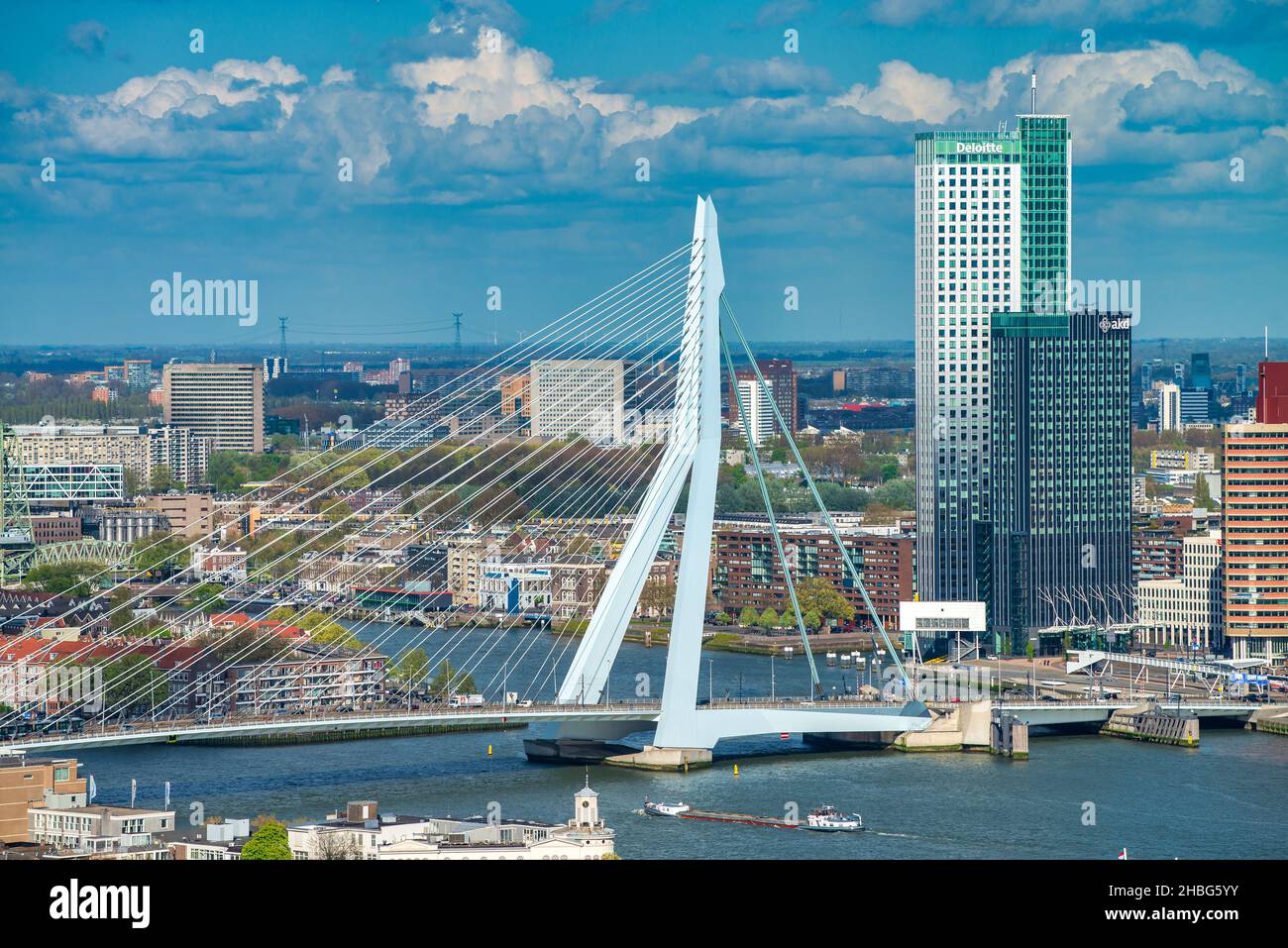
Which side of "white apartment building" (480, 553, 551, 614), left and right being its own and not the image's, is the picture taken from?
front

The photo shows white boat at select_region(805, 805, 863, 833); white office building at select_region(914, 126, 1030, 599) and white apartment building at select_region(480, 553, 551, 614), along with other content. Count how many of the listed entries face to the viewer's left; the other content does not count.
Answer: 1

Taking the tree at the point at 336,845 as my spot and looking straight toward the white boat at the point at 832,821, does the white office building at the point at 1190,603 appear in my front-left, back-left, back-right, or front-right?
front-left

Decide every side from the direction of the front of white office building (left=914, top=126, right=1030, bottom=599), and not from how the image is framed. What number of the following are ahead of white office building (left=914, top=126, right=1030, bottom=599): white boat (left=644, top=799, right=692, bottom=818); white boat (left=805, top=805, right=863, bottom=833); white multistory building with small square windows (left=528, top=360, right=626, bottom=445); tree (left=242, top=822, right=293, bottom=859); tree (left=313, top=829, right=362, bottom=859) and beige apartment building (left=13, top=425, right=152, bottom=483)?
4

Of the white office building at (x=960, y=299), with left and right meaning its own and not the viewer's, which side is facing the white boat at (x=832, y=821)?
front

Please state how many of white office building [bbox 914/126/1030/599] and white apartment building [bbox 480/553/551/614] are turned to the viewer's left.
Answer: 0

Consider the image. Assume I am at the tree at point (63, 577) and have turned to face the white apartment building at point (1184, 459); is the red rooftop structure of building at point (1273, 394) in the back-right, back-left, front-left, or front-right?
front-right

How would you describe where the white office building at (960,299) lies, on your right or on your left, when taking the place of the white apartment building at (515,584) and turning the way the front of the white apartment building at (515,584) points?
on your left

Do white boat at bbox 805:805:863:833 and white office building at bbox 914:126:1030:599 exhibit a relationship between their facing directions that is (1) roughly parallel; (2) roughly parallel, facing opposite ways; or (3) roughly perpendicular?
roughly perpendicular

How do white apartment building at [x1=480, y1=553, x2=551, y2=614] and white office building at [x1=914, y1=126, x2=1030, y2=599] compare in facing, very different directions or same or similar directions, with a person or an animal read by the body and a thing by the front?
same or similar directions

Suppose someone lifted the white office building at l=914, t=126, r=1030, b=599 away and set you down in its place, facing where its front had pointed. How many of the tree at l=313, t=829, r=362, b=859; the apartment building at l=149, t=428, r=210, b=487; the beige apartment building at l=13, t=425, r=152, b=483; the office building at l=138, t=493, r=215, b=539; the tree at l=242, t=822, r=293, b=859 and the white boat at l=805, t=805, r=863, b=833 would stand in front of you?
3

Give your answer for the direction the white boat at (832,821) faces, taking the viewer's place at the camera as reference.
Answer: facing to the left of the viewer

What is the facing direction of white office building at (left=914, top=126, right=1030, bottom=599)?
toward the camera

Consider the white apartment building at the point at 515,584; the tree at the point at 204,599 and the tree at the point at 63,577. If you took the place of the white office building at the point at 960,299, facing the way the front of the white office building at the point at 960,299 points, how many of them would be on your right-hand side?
3

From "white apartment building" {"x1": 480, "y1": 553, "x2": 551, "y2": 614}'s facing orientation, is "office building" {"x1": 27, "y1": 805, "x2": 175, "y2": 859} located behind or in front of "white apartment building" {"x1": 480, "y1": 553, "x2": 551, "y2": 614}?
in front

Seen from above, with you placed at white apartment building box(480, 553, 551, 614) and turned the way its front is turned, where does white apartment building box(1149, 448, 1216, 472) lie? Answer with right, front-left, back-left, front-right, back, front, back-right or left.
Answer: back-left
